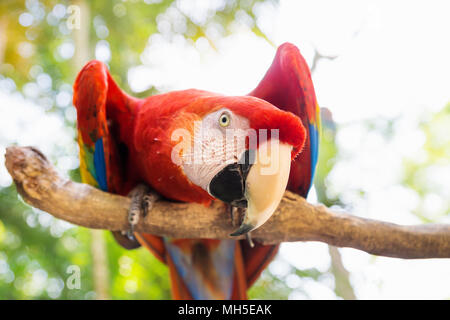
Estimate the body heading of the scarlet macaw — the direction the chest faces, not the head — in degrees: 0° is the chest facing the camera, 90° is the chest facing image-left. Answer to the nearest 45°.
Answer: approximately 0°
